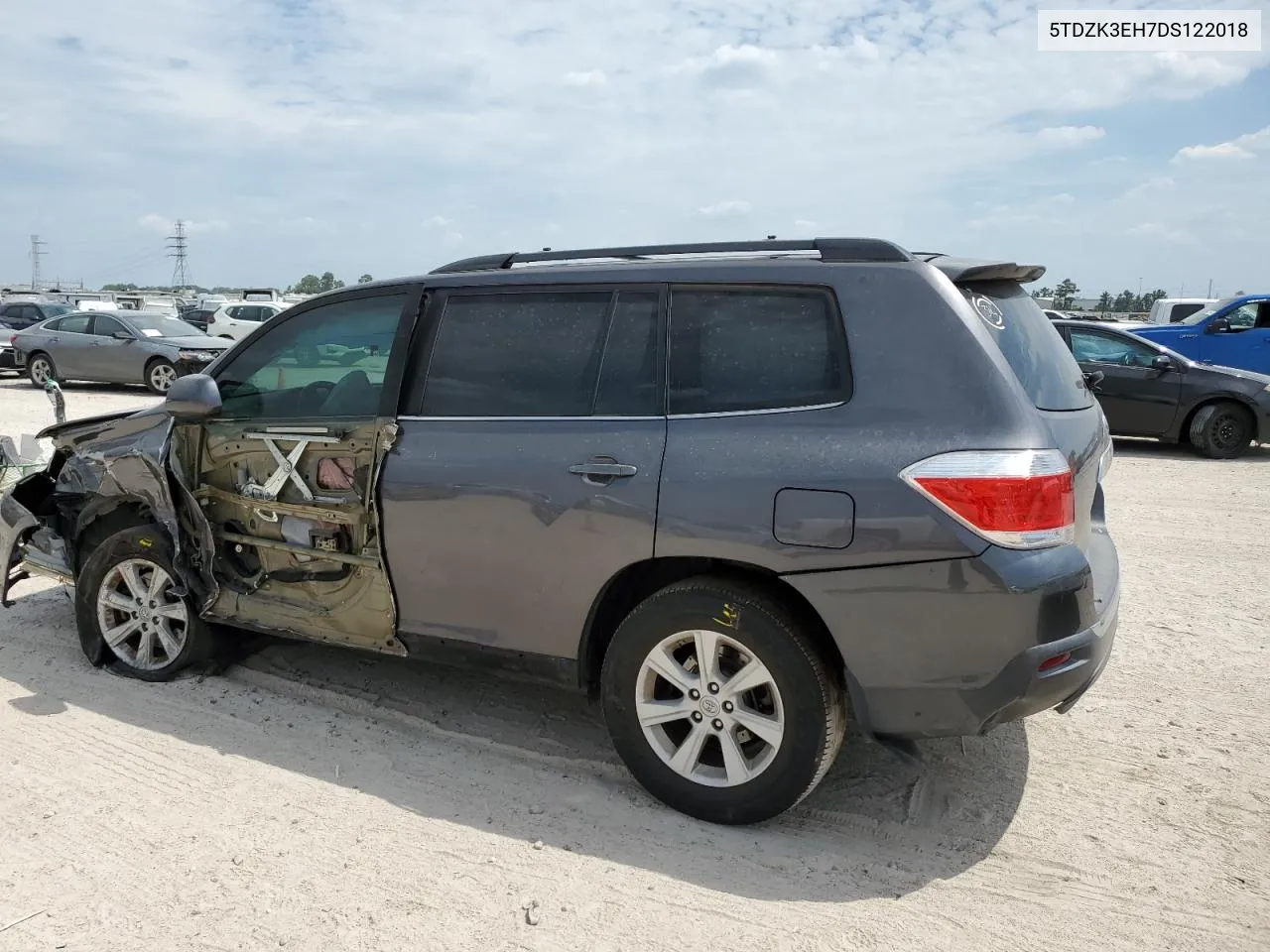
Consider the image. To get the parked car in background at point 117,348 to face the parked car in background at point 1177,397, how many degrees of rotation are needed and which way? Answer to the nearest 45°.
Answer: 0° — it already faces it

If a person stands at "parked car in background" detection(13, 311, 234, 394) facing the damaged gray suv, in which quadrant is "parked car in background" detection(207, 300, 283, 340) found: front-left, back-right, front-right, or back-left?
back-left

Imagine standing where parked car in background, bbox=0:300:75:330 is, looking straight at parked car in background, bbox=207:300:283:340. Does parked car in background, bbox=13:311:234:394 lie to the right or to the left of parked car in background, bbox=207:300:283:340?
right

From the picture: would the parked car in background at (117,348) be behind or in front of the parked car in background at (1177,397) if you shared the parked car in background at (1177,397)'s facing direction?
behind

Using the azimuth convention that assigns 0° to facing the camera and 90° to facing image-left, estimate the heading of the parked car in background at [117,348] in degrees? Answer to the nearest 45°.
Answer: approximately 315°

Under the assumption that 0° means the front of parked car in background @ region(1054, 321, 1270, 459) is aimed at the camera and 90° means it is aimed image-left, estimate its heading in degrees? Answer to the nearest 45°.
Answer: approximately 270°

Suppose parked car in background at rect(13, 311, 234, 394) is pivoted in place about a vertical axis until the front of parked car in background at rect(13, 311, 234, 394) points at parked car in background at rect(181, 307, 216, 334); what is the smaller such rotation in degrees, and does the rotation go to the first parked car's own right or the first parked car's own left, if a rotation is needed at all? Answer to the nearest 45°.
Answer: approximately 135° to the first parked car's own left

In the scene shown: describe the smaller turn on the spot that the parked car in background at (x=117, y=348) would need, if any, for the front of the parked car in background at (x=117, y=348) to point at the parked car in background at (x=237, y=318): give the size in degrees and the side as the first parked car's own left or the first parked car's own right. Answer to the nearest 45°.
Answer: approximately 135° to the first parked car's own left
